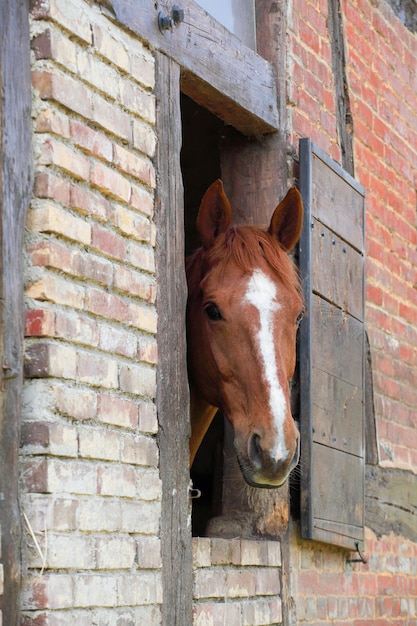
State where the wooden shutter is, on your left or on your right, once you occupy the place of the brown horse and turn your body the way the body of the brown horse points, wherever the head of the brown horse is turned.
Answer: on your left

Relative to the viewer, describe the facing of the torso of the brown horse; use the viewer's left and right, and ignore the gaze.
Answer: facing the viewer and to the right of the viewer
